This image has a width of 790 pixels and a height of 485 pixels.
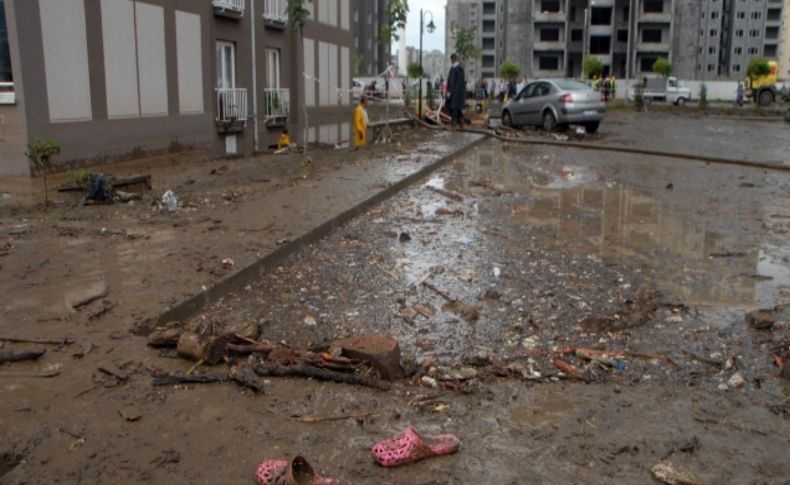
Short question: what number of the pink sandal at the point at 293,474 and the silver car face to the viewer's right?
0

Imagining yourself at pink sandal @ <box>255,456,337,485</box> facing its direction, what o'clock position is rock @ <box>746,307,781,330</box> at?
The rock is roughly at 5 o'clock from the pink sandal.

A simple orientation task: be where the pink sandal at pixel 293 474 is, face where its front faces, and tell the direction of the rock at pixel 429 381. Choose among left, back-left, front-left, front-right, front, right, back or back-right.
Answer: back-right

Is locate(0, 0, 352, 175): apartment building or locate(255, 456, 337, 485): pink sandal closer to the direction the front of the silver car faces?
the apartment building

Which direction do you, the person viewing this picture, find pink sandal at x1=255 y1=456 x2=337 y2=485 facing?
facing to the left of the viewer

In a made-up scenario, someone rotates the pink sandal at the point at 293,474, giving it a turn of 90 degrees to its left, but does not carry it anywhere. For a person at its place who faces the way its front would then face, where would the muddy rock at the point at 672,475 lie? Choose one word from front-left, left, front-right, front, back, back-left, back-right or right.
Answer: left

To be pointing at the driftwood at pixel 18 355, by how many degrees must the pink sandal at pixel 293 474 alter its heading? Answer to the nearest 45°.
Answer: approximately 45° to its right

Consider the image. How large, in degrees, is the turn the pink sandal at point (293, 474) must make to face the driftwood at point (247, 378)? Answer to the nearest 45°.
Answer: approximately 90° to its right

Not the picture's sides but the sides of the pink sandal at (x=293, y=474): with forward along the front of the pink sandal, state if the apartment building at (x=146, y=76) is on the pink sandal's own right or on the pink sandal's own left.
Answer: on the pink sandal's own right
